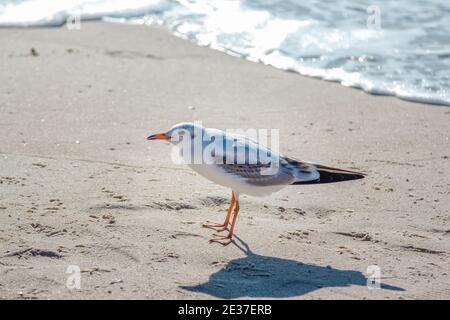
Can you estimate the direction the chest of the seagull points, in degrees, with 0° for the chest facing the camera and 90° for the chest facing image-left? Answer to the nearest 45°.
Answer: approximately 90°
